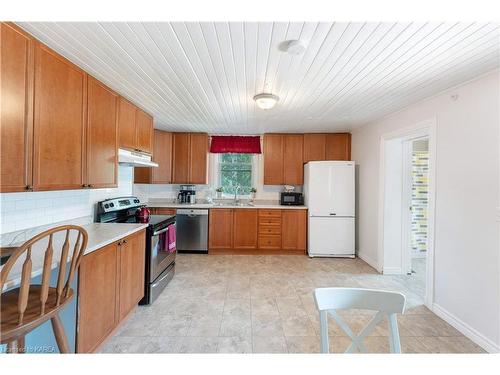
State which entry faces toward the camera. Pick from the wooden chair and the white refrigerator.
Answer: the white refrigerator

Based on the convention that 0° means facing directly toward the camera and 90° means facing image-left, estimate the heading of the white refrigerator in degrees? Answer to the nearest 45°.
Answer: approximately 0°

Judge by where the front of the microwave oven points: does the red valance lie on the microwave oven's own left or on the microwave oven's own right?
on the microwave oven's own right

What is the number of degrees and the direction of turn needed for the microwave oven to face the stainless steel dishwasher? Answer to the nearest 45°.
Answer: approximately 90° to its right

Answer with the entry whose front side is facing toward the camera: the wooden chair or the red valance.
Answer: the red valance

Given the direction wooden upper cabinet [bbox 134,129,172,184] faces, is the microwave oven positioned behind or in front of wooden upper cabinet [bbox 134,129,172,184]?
in front

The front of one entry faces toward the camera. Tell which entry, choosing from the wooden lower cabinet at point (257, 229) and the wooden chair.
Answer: the wooden lower cabinet

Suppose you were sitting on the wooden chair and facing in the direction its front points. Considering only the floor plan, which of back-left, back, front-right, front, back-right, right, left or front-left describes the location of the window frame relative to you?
right

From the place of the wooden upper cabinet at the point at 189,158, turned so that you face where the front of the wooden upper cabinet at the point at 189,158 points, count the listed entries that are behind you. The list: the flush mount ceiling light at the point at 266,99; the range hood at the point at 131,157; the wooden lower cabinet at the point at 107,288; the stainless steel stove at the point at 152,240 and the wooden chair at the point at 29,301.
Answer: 0

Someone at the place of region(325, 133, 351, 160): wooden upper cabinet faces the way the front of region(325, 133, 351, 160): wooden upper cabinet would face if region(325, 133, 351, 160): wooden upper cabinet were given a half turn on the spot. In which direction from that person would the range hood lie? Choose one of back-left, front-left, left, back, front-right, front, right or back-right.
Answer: back-left

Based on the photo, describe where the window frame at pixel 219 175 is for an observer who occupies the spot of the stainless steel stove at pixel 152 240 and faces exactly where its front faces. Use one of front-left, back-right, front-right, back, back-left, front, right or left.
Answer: left

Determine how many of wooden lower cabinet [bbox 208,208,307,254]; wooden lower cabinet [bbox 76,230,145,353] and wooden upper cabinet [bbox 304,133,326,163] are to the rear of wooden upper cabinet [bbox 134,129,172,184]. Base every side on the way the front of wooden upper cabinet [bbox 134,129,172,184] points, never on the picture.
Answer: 0

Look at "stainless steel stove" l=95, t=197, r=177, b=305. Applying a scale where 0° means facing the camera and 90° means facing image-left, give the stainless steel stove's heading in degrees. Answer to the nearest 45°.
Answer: approximately 315°

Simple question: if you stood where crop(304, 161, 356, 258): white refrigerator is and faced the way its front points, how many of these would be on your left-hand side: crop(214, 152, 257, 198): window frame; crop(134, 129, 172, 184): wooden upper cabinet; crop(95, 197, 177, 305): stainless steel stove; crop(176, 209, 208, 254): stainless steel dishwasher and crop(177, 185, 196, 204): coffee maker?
0

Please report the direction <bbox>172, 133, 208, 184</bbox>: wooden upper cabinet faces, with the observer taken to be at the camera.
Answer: facing the viewer

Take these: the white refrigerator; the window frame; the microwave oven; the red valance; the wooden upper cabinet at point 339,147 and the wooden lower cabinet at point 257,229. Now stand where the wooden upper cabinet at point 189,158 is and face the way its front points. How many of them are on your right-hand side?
0

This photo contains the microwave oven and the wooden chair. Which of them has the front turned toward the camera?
the microwave oven

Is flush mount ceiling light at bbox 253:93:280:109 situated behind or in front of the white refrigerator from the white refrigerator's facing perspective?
in front

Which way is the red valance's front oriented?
toward the camera

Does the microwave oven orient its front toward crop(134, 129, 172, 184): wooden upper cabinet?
no
